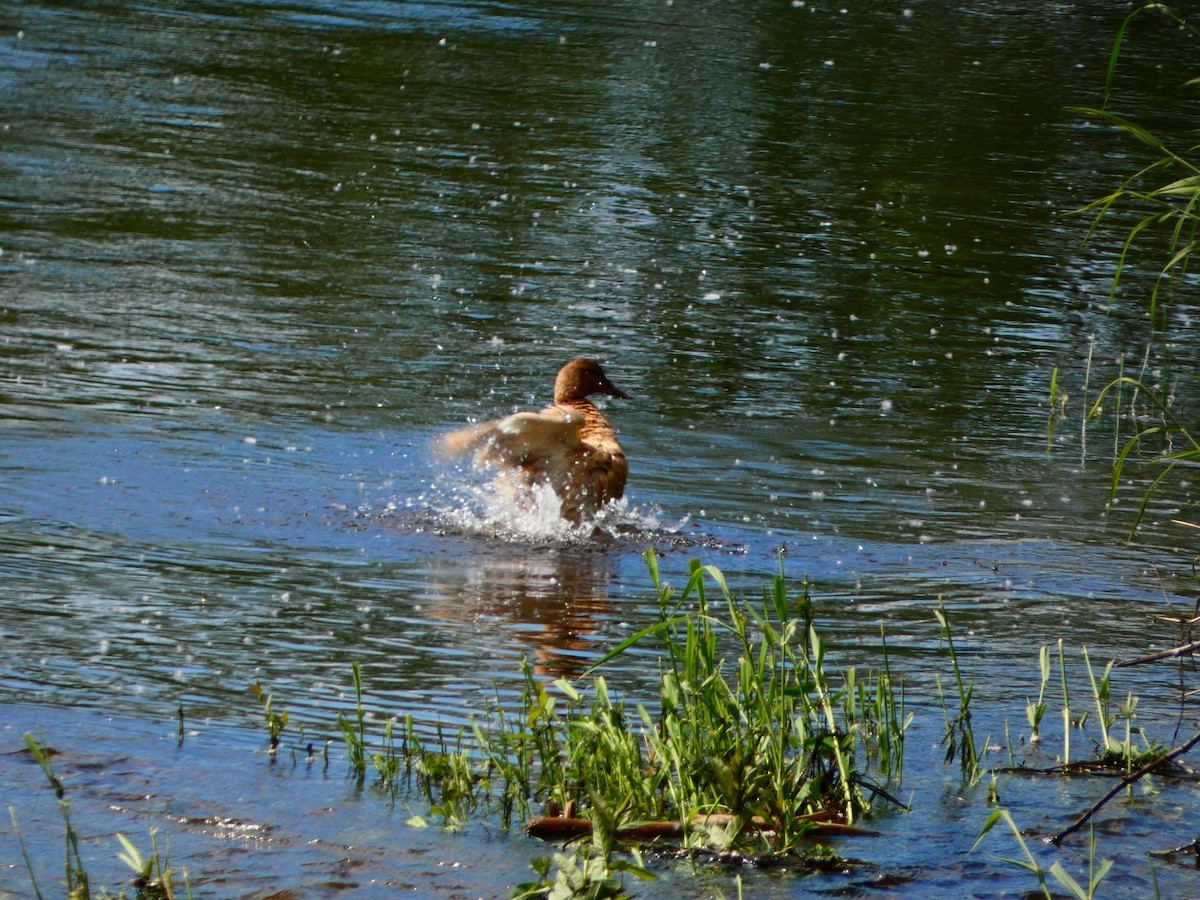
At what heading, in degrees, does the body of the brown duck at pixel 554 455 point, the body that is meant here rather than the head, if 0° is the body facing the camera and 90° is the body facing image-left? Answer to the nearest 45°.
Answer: approximately 270°

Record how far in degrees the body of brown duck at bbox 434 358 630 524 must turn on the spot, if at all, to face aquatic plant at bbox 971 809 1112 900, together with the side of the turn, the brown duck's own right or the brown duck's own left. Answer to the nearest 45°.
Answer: approximately 90° to the brown duck's own right

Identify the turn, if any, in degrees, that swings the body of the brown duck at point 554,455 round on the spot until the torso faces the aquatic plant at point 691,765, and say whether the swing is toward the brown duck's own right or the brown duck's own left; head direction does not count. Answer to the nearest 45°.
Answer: approximately 90° to the brown duck's own right

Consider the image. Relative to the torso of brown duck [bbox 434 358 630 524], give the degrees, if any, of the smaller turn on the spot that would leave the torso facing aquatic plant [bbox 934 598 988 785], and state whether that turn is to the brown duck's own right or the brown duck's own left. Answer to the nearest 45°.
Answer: approximately 90° to the brown duck's own right

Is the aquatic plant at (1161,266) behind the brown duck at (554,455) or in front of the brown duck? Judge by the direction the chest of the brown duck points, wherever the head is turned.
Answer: in front
